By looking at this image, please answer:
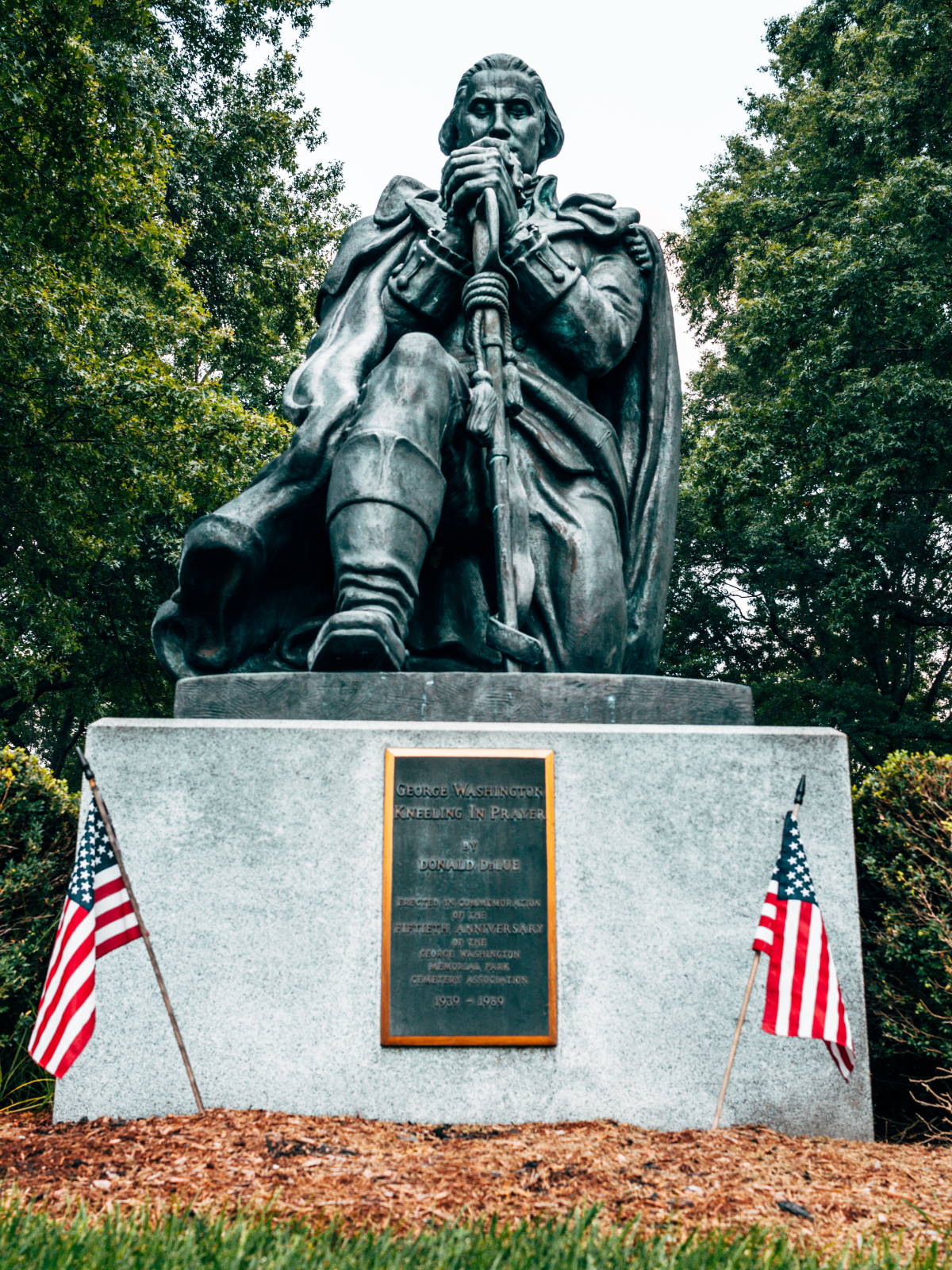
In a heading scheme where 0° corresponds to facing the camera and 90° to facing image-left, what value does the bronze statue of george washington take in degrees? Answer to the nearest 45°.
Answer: approximately 0°

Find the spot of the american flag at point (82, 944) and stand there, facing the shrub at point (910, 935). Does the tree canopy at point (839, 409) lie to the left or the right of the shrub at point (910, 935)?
left

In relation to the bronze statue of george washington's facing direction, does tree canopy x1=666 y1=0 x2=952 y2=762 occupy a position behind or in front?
behind
